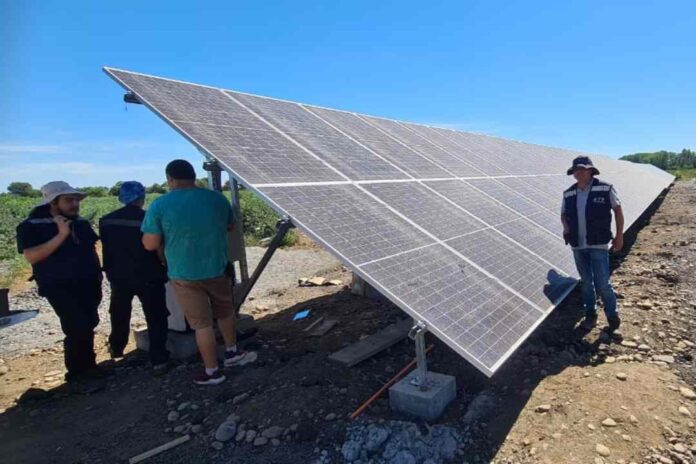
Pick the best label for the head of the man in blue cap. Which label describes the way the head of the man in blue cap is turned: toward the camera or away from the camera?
away from the camera

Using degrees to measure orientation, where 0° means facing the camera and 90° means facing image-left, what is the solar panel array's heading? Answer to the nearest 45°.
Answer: approximately 315°

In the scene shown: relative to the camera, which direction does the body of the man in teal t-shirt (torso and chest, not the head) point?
away from the camera

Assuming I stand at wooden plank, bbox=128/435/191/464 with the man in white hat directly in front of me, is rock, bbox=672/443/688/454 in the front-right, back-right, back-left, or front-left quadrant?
back-right

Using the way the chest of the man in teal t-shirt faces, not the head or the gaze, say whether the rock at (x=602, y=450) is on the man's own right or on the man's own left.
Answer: on the man's own right

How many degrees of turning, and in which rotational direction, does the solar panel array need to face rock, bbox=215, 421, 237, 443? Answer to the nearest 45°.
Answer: approximately 90° to its right

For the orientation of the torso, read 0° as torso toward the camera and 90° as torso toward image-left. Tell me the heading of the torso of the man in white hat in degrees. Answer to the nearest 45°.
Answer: approximately 315°

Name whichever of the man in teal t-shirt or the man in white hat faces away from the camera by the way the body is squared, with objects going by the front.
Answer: the man in teal t-shirt

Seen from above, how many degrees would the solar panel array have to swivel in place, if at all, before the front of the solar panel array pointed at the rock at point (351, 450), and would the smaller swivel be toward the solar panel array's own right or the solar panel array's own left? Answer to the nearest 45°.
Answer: approximately 45° to the solar panel array's own right

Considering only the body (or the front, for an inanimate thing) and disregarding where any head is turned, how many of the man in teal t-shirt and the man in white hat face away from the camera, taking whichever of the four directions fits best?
1

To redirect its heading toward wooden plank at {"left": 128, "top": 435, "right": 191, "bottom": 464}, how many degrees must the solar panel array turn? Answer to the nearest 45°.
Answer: approximately 90° to its right
